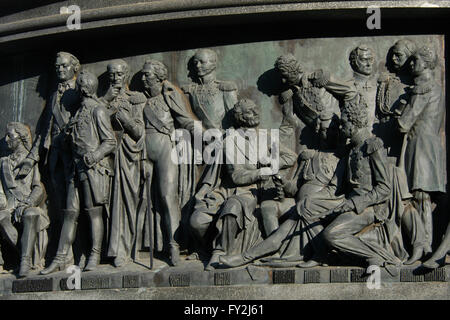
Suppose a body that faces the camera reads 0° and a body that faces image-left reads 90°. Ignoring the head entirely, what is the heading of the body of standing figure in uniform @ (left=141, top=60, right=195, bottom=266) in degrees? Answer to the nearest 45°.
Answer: approximately 45°

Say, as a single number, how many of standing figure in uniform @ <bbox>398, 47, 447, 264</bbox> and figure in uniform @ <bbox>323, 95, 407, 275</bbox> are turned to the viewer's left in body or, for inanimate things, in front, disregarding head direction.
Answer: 2

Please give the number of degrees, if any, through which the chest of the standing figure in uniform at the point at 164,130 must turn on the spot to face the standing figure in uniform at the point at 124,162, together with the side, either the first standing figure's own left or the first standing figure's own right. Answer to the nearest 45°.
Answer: approximately 45° to the first standing figure's own right

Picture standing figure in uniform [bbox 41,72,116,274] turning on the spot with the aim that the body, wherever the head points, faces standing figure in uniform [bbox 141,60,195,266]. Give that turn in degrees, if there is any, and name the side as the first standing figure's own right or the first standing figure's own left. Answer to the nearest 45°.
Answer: approximately 135° to the first standing figure's own left

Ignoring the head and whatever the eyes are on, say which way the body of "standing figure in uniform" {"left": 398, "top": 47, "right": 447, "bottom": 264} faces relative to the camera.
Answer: to the viewer's left
